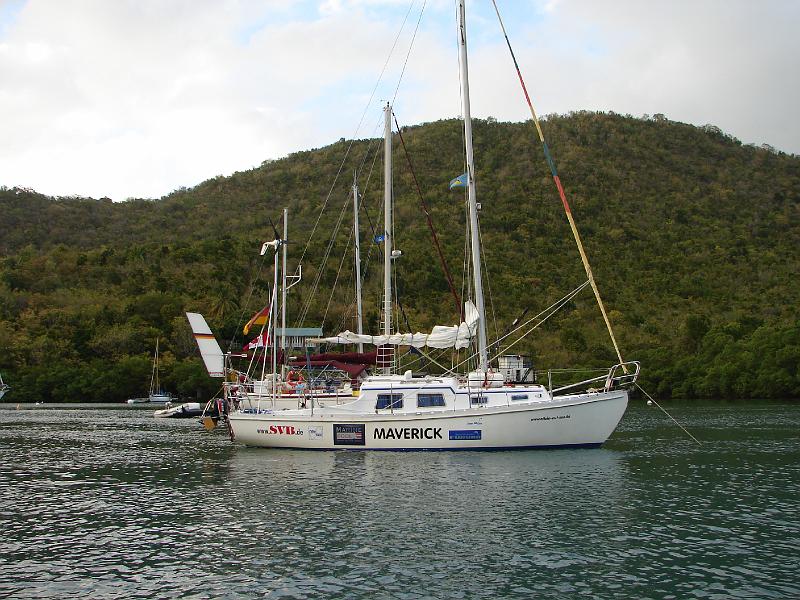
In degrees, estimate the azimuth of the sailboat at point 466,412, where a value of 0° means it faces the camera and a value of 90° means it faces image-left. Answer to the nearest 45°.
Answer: approximately 270°

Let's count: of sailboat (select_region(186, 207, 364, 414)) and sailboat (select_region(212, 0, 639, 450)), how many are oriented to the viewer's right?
2

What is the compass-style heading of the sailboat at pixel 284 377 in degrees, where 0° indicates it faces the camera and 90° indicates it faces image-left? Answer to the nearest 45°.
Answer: approximately 270°

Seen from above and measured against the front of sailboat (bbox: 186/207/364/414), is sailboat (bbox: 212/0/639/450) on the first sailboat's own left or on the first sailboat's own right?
on the first sailboat's own right
